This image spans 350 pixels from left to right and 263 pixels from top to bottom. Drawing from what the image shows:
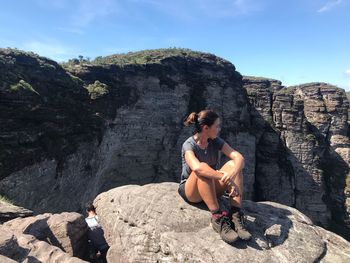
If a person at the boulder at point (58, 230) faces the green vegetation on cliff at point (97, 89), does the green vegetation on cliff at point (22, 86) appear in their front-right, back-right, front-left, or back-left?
front-left

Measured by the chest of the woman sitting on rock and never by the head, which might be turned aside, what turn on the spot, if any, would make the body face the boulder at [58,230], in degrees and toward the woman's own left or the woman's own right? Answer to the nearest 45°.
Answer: approximately 135° to the woman's own right

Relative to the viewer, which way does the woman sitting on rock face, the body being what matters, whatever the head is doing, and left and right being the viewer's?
facing the viewer and to the right of the viewer

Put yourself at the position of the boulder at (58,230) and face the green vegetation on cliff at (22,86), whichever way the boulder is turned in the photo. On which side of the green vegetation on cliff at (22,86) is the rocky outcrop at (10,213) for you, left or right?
left

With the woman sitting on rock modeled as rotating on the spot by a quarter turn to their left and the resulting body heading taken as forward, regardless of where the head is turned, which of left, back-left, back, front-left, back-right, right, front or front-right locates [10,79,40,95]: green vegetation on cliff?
left
